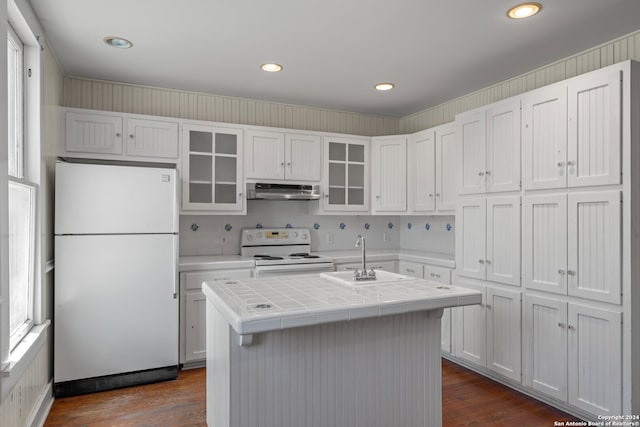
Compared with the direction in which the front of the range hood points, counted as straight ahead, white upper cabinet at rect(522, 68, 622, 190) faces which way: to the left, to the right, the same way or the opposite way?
to the right

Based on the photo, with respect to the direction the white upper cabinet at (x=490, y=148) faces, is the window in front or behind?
in front

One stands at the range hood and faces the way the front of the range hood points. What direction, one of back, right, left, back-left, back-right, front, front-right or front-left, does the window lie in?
front-right

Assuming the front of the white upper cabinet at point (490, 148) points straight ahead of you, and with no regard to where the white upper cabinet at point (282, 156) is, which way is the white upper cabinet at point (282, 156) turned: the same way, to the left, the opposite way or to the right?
to the left

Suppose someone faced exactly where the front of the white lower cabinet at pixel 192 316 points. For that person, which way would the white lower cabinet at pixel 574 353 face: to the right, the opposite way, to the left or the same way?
to the right

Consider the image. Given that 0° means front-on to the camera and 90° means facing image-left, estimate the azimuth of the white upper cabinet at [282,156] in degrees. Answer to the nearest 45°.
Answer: approximately 0°

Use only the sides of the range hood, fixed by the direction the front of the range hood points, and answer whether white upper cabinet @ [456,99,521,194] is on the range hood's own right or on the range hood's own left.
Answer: on the range hood's own left

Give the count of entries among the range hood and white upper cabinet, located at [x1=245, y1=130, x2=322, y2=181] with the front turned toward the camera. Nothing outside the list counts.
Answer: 2
